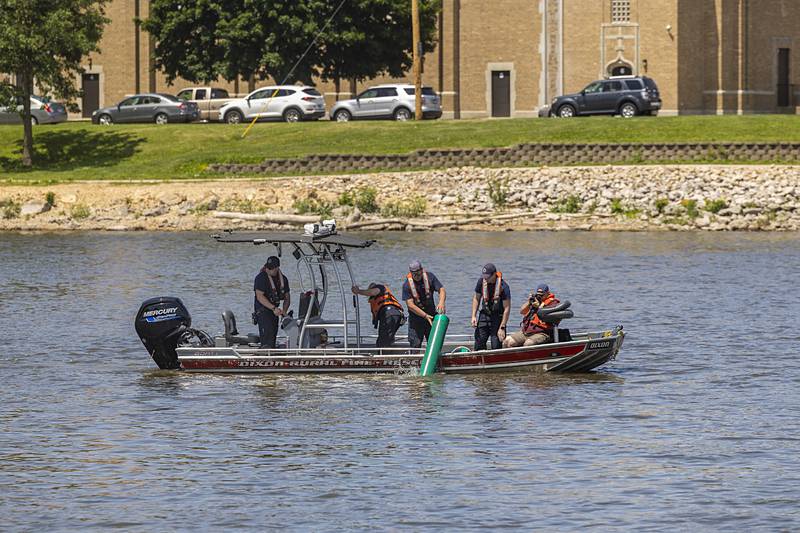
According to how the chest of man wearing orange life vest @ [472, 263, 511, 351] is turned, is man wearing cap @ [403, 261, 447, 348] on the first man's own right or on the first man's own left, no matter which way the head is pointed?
on the first man's own right

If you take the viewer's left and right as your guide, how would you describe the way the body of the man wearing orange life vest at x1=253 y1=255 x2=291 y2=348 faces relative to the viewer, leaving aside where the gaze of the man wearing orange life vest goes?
facing the viewer and to the right of the viewer

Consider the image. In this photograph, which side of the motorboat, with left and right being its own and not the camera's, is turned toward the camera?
right

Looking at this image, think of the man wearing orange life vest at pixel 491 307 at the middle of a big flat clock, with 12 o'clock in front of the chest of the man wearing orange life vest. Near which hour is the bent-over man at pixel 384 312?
The bent-over man is roughly at 3 o'clock from the man wearing orange life vest.

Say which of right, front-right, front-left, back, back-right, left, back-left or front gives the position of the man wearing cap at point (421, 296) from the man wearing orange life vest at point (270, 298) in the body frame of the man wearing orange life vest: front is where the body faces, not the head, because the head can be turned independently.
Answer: front-left

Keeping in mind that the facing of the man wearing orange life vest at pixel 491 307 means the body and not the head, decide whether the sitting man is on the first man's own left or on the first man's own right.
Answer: on the first man's own left

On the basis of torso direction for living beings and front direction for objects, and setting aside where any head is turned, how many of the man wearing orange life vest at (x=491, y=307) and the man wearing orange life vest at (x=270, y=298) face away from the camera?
0

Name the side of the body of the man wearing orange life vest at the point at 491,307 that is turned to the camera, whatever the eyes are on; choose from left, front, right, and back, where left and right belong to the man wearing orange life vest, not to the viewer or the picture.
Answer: front

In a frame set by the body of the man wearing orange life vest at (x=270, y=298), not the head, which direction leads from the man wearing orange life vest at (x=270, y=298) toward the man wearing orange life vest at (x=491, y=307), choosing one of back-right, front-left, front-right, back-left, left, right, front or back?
front-left
